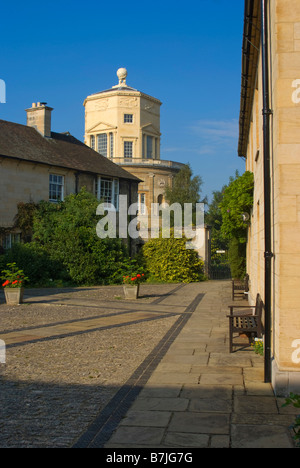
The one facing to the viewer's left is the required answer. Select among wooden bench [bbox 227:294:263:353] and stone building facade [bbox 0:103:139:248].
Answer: the wooden bench

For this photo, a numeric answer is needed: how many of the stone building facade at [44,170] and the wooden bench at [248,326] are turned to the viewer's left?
1

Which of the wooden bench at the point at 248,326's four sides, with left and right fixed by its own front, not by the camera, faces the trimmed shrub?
right

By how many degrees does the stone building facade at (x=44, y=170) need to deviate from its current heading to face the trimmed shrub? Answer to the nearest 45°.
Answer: approximately 45° to its left

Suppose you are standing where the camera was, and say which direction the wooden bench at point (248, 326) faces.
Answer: facing to the left of the viewer

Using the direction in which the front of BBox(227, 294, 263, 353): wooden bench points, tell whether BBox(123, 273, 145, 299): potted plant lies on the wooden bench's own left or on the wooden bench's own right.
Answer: on the wooden bench's own right

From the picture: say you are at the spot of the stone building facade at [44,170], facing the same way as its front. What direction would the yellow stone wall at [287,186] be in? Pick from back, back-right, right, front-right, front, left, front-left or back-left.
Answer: front-right

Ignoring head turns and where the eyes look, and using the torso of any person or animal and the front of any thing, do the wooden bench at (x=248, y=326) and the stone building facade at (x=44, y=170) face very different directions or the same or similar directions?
very different directions

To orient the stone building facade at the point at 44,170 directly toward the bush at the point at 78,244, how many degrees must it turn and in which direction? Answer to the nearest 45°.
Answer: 0° — it already faces it

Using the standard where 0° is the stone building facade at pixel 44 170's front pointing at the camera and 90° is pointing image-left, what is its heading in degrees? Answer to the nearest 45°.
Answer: approximately 315°

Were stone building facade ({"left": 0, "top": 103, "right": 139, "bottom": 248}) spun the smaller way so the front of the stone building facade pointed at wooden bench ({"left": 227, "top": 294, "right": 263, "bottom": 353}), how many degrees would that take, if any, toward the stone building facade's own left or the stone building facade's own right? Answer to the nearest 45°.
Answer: approximately 45° to the stone building facade's own right

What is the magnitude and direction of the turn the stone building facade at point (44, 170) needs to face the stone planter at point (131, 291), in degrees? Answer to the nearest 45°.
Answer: approximately 45° to its right
